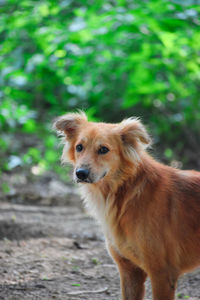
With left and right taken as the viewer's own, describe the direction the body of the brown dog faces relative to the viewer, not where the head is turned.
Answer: facing the viewer and to the left of the viewer
